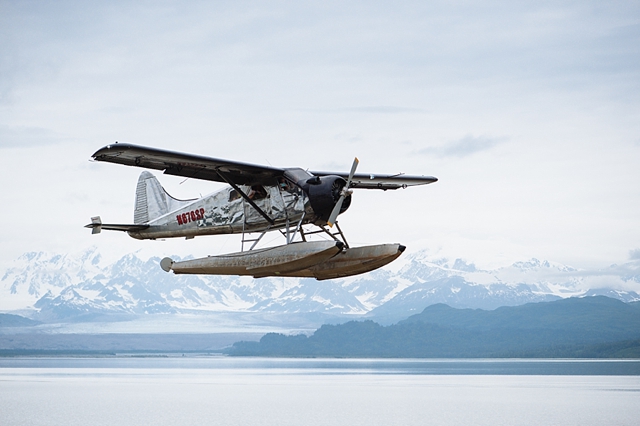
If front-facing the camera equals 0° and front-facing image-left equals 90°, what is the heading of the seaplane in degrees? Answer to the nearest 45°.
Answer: approximately 315°
